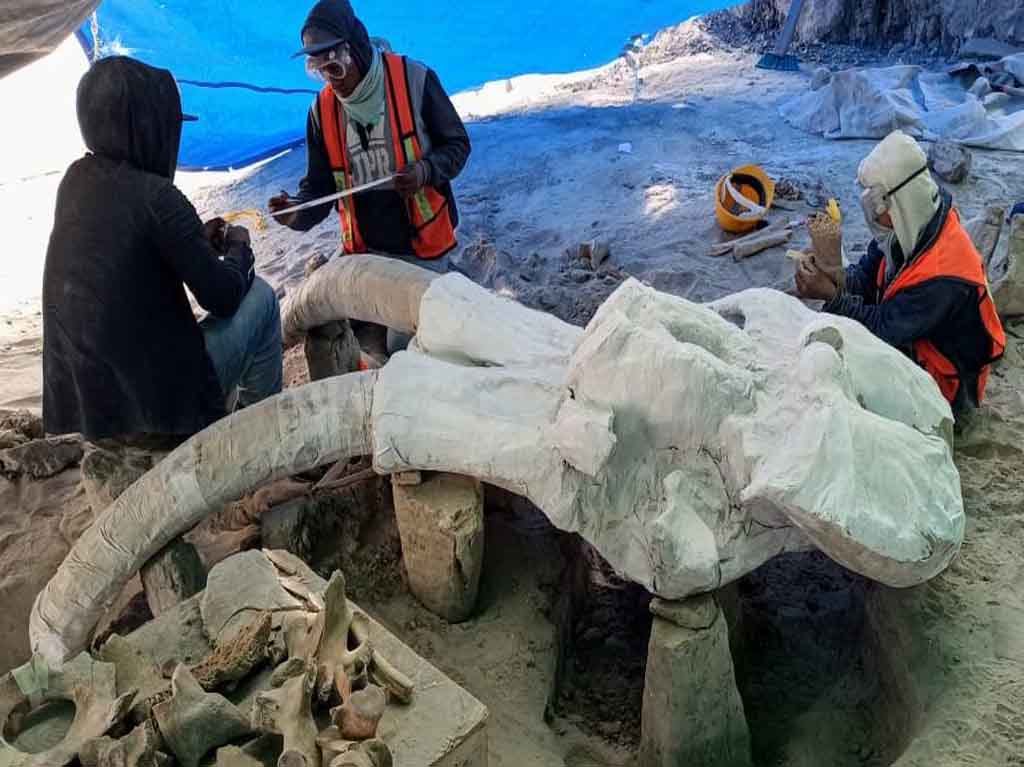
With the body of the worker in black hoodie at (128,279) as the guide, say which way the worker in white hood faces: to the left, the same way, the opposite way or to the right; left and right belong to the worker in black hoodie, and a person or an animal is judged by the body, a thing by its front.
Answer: to the left

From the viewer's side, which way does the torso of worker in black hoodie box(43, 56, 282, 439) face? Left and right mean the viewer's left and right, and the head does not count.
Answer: facing away from the viewer and to the right of the viewer

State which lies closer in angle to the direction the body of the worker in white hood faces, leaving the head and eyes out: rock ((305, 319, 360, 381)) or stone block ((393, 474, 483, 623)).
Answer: the rock

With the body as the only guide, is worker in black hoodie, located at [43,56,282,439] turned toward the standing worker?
yes

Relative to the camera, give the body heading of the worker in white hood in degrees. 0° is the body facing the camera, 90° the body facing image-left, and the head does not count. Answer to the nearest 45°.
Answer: approximately 90°

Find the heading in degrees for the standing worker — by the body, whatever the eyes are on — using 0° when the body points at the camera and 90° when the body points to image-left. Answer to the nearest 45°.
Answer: approximately 45°

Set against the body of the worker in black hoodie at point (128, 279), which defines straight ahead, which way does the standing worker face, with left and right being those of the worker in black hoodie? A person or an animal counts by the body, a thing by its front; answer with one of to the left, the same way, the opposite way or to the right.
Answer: the opposite way

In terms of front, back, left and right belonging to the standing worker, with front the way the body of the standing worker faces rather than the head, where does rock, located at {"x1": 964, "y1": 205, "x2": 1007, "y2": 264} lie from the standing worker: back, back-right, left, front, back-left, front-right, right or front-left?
back-left

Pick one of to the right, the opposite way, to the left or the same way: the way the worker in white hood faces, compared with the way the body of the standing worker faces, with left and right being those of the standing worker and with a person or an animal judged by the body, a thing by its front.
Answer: to the right

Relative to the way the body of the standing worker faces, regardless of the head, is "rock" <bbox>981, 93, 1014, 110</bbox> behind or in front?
behind

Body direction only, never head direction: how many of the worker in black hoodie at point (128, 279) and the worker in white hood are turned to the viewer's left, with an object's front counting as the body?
1

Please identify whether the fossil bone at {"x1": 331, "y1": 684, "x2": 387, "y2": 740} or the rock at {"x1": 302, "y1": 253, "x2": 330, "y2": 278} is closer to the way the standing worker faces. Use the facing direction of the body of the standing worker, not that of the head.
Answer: the fossil bone
